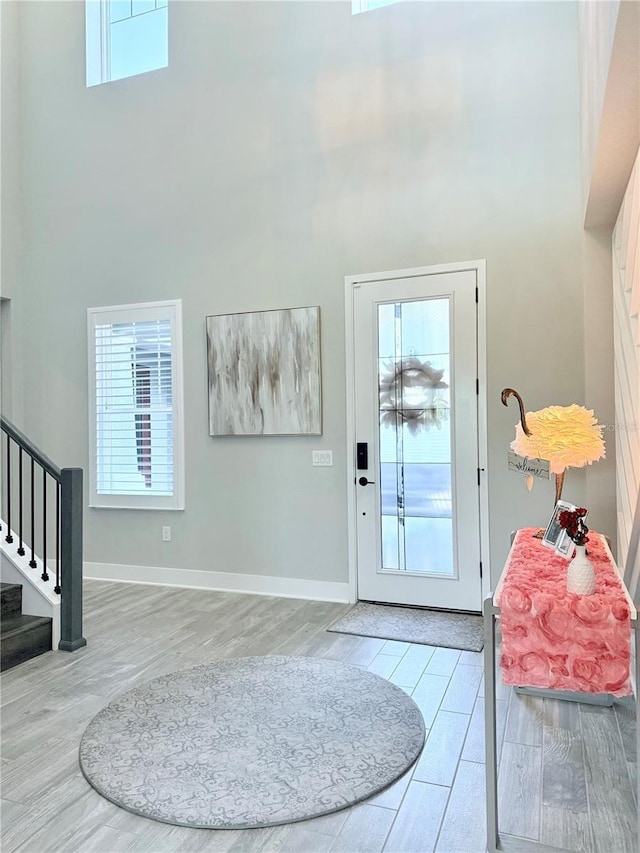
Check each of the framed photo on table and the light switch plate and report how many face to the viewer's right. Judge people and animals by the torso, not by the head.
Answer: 0

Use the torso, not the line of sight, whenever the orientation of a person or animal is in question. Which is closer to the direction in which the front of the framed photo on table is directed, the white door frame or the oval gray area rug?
the oval gray area rug

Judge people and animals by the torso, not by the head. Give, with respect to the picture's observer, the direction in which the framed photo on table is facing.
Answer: facing the viewer and to the left of the viewer

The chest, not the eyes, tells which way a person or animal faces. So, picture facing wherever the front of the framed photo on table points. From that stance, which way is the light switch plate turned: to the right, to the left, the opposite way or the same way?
to the left

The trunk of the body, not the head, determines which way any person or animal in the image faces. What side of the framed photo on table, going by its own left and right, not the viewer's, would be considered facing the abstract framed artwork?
right

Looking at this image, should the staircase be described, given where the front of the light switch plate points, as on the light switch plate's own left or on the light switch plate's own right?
on the light switch plate's own right

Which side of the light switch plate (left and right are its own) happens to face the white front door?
left

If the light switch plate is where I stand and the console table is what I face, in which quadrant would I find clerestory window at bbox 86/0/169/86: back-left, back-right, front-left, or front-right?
back-right

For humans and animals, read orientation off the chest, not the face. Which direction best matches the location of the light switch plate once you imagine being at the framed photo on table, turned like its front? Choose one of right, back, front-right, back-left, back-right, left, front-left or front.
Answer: right

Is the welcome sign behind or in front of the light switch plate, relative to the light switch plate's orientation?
in front

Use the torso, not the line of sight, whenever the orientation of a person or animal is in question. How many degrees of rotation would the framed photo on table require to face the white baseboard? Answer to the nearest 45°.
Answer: approximately 90° to its right
